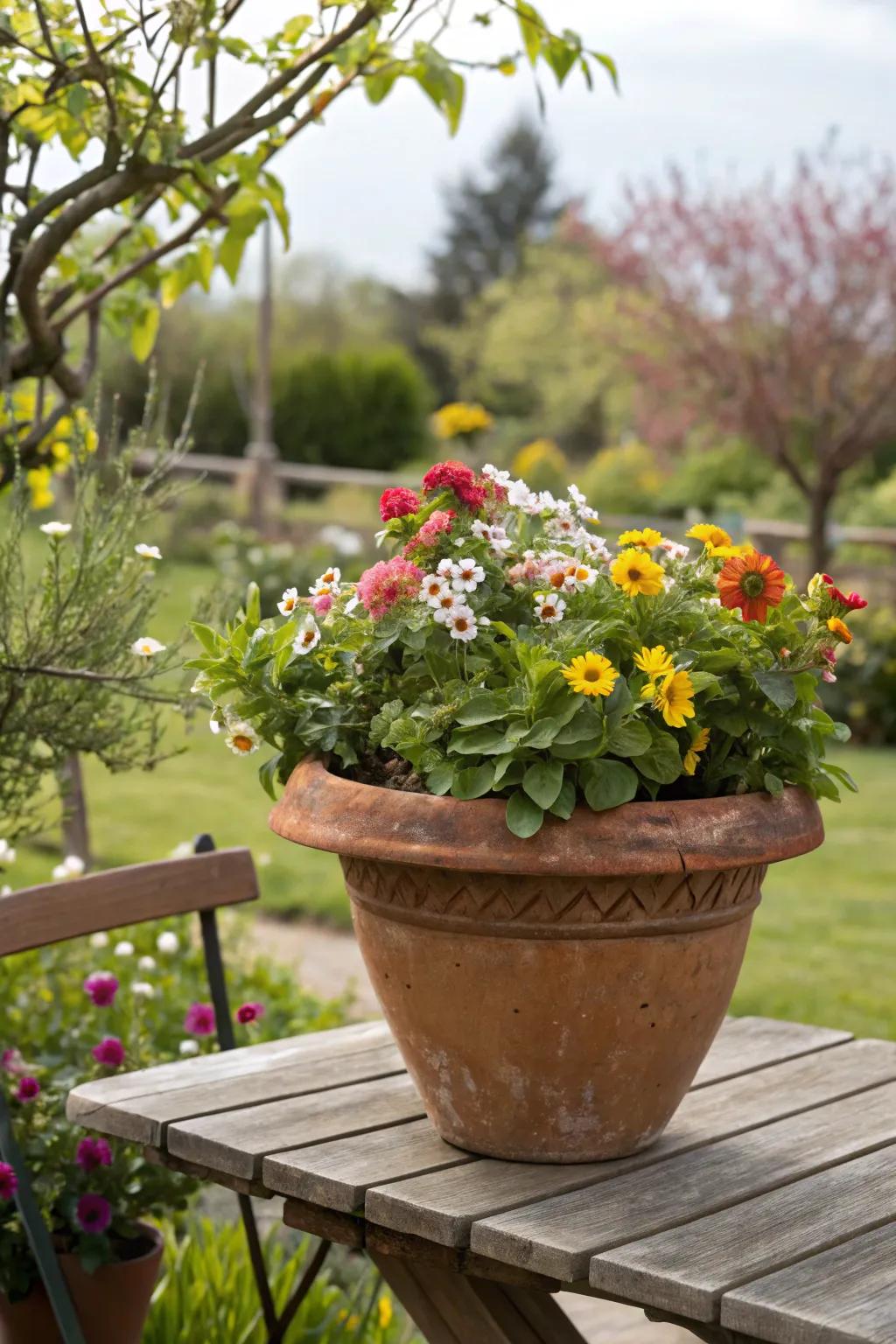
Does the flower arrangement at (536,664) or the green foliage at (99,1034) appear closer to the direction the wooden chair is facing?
the flower arrangement

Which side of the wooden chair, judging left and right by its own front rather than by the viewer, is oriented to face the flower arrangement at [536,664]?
front
